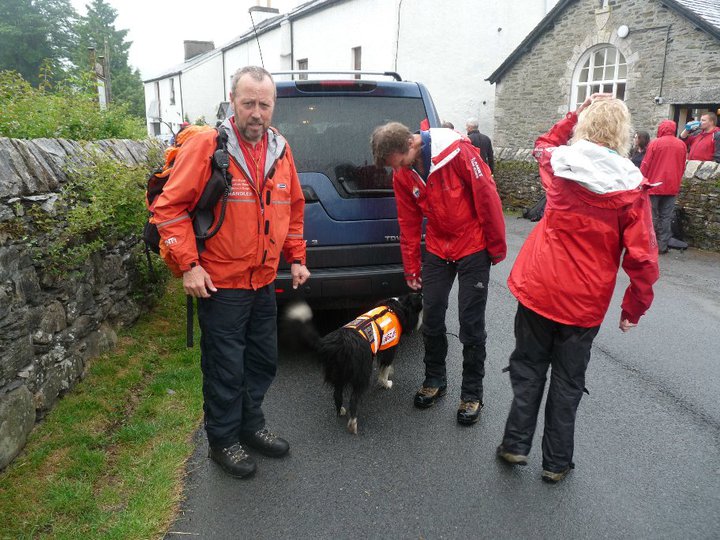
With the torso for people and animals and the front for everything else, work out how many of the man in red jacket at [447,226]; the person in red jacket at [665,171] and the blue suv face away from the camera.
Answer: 2

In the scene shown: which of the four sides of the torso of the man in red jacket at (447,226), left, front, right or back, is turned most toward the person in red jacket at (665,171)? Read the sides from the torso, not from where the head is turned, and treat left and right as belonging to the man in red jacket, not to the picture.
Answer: back

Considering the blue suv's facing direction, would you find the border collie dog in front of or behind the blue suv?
behind

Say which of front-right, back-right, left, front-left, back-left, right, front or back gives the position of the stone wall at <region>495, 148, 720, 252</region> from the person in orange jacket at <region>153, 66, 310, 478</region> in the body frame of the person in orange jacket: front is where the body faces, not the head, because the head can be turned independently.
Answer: left

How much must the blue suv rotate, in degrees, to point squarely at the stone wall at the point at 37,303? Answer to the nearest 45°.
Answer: approximately 135° to its left

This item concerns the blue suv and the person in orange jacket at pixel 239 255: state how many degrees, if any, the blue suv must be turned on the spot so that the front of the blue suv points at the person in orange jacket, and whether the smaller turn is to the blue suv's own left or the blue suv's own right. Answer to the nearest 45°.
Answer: approximately 180°

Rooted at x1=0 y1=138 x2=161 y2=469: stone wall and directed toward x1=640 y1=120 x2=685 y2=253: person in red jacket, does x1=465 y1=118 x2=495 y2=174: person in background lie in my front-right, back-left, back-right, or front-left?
front-left

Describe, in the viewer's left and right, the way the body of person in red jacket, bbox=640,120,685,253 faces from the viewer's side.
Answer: facing away from the viewer

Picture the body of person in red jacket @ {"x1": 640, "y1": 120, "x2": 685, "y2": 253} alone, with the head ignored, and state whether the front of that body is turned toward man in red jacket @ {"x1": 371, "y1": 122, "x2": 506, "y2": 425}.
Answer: no

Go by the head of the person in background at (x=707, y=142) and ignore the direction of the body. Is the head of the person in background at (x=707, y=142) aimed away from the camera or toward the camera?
toward the camera

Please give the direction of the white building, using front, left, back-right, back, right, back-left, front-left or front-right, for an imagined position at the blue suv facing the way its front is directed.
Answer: front

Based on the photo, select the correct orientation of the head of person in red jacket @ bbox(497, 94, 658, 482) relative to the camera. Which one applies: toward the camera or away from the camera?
away from the camera

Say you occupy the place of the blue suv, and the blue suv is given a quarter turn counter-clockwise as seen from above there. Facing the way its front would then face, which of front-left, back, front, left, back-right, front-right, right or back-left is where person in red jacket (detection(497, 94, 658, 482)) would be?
back-left

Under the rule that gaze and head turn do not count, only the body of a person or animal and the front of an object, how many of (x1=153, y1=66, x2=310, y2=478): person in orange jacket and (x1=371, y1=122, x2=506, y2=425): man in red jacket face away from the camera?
0

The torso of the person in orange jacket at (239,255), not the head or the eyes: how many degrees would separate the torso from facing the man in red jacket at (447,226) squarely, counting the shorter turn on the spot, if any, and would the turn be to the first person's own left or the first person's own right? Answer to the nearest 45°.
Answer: approximately 45° to the first person's own left

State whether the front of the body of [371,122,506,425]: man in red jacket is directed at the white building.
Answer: no
